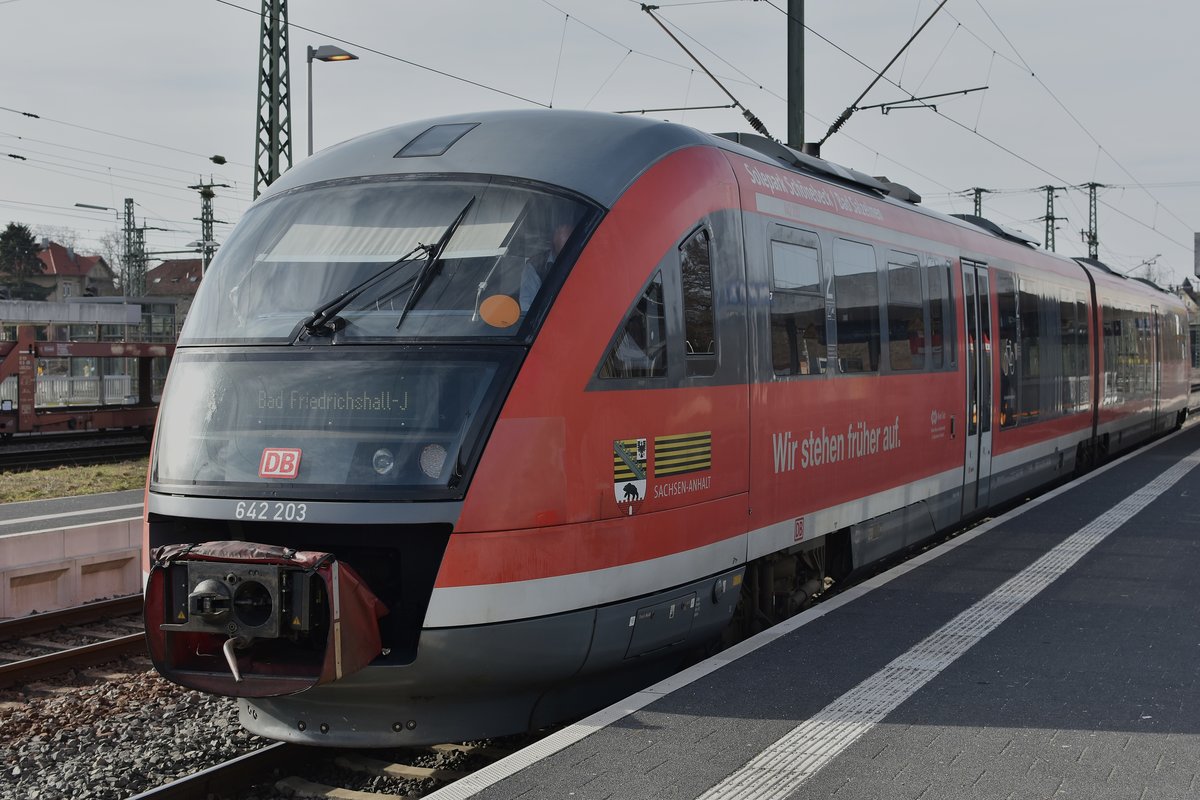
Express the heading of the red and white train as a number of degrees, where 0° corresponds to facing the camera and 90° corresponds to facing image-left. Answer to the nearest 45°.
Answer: approximately 45°

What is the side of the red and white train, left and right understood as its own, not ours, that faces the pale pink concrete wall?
right

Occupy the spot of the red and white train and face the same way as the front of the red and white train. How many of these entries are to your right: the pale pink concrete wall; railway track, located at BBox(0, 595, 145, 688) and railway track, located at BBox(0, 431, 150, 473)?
3

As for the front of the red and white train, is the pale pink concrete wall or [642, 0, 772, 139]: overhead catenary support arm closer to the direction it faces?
the pale pink concrete wall

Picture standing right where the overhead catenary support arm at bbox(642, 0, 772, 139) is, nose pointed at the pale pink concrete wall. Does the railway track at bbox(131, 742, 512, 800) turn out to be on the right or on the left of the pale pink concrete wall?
left

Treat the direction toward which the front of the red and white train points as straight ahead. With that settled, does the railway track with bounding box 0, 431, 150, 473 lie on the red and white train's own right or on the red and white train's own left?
on the red and white train's own right

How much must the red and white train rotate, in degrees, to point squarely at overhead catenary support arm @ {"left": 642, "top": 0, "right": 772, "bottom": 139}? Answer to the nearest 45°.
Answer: approximately 135° to its right
